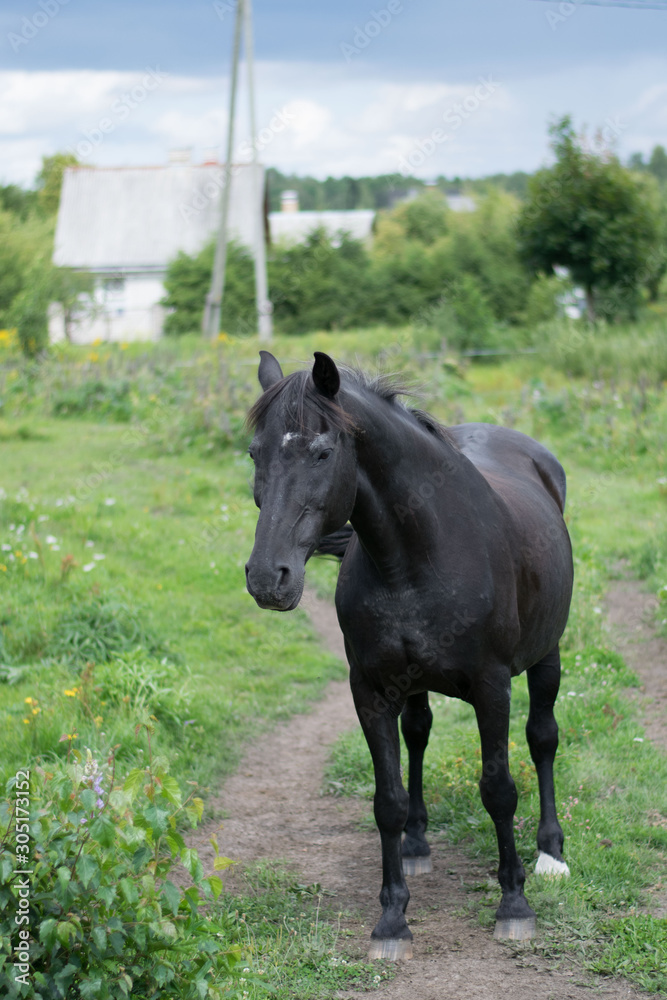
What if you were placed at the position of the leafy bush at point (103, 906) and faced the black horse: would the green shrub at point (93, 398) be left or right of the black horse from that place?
left

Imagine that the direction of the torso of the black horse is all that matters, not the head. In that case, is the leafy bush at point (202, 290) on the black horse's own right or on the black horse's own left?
on the black horse's own right

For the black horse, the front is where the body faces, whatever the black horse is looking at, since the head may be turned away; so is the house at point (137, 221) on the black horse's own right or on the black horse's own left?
on the black horse's own right

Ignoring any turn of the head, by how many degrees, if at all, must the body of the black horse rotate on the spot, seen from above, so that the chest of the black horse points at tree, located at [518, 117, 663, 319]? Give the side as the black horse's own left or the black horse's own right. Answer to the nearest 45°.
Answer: approximately 135° to the black horse's own right

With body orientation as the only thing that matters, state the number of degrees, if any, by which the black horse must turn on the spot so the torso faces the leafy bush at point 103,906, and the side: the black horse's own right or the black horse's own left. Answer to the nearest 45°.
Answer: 0° — it already faces it

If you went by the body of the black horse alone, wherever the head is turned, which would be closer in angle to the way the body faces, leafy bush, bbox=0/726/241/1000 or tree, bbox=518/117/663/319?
the leafy bush

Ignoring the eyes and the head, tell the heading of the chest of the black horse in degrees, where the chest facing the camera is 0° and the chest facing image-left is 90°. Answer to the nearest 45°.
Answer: approximately 45°
